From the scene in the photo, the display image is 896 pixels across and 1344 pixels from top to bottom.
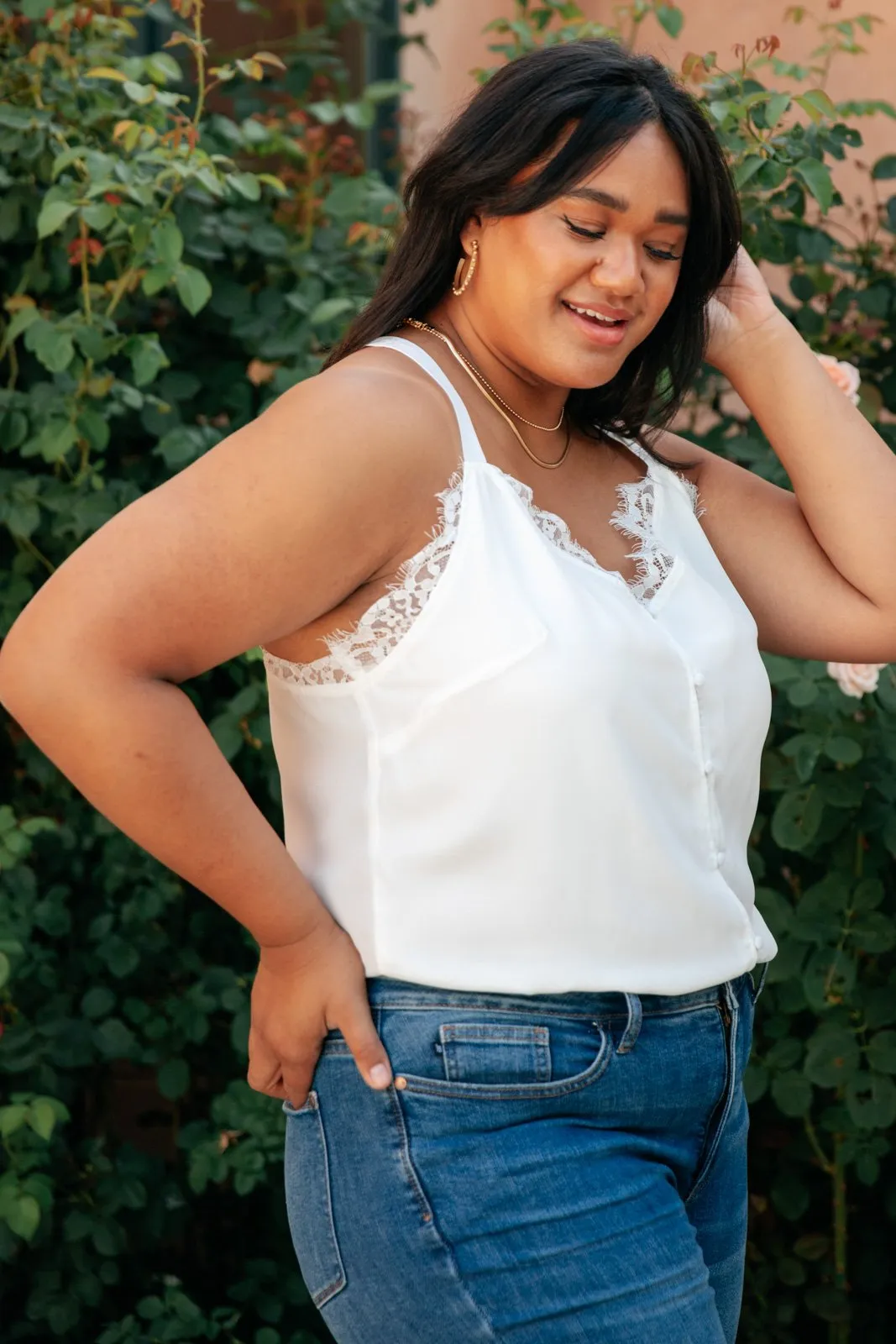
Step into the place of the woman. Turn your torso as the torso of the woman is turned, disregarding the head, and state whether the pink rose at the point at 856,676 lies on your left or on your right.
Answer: on your left

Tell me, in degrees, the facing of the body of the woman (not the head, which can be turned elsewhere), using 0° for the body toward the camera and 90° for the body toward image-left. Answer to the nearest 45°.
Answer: approximately 315°

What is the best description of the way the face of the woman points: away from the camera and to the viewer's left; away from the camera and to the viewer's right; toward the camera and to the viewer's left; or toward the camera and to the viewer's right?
toward the camera and to the viewer's right

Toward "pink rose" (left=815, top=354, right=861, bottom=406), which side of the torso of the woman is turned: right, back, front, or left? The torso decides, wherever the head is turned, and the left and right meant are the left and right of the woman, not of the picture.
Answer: left
